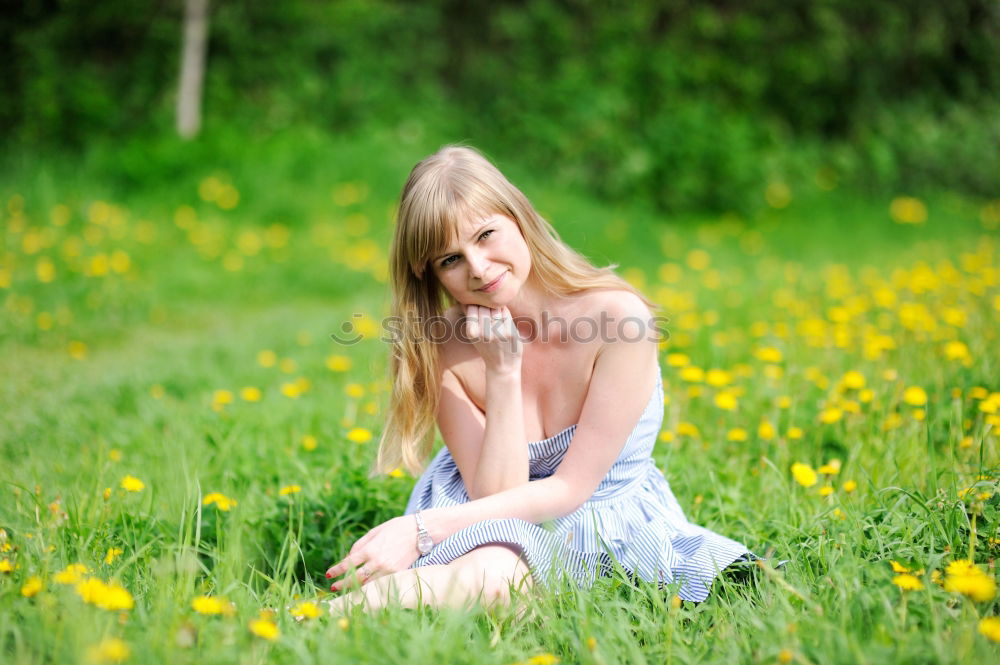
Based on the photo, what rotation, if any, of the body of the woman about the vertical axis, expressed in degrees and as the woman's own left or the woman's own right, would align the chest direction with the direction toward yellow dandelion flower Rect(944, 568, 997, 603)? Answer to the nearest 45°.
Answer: approximately 90° to the woman's own left

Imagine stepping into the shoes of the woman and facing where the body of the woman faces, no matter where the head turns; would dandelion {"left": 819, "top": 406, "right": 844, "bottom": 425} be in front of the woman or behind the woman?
behind

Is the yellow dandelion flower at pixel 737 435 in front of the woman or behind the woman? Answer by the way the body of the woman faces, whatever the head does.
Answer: behind

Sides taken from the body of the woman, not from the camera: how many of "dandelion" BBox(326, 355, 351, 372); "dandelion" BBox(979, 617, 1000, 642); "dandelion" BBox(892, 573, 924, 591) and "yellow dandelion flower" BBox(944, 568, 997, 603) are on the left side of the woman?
3

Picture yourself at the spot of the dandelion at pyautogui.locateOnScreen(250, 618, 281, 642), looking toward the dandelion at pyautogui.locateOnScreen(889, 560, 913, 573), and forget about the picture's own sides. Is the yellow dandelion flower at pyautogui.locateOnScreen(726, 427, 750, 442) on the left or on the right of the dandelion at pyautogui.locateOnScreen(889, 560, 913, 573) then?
left

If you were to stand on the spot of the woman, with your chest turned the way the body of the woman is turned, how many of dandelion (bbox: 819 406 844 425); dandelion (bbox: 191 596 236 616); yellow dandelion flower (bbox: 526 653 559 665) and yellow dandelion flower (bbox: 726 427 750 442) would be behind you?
2

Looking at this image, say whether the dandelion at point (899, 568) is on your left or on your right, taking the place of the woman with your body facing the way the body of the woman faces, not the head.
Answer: on your left

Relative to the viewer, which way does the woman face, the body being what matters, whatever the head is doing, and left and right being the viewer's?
facing the viewer and to the left of the viewer

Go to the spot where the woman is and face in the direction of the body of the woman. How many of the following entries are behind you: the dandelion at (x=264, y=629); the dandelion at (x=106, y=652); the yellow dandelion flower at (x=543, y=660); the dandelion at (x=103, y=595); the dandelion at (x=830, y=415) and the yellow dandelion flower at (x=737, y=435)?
2

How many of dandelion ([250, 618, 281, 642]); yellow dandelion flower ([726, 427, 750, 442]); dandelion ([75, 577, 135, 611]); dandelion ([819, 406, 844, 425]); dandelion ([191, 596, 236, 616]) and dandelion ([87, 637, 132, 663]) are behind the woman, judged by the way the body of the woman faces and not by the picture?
2
